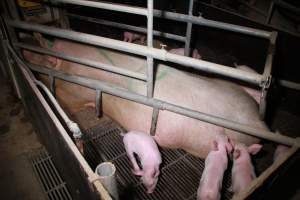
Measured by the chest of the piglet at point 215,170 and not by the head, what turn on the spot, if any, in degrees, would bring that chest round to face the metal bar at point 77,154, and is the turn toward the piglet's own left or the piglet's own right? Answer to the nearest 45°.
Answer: approximately 135° to the piglet's own left

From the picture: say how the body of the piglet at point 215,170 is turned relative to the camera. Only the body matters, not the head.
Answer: away from the camera

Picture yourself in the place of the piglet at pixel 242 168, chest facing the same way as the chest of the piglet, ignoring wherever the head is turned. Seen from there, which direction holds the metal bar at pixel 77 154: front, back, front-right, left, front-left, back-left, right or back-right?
back-left

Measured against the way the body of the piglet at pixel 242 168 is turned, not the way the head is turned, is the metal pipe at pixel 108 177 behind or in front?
behind

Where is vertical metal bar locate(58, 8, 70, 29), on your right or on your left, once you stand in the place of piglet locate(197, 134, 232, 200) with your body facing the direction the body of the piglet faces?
on your left

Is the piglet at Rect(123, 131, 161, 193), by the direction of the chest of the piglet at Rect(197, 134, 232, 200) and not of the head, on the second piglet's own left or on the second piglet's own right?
on the second piglet's own left

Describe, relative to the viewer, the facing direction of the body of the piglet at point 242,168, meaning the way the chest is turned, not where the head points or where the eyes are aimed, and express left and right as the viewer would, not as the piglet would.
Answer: facing away from the viewer
